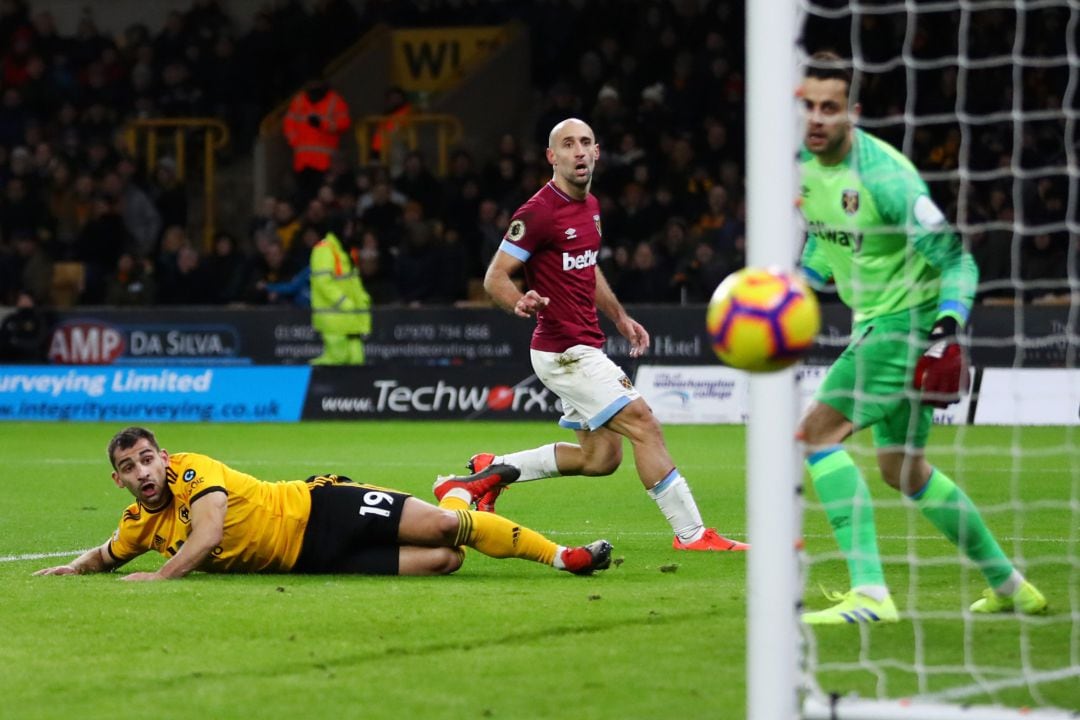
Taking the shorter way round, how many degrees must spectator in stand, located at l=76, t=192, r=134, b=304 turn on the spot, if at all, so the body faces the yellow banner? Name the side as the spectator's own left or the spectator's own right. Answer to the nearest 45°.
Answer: approximately 90° to the spectator's own left

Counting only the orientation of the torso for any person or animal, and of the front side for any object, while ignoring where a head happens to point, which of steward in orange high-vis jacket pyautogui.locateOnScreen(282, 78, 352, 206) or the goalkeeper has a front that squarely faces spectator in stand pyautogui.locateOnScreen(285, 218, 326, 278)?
the steward in orange high-vis jacket

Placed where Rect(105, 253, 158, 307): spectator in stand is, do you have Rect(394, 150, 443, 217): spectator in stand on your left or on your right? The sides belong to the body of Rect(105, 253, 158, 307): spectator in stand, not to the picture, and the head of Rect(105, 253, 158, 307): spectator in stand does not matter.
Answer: on your left

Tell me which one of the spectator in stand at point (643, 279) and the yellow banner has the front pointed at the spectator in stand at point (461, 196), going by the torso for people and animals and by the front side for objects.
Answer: the yellow banner

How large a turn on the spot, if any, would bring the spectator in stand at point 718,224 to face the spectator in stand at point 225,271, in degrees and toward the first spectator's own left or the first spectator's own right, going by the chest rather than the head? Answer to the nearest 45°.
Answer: approximately 90° to the first spectator's own right

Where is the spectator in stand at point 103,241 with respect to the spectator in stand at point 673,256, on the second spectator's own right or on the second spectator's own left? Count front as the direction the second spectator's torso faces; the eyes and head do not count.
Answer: on the second spectator's own right

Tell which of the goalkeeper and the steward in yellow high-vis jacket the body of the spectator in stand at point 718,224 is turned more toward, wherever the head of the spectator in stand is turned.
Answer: the goalkeeper

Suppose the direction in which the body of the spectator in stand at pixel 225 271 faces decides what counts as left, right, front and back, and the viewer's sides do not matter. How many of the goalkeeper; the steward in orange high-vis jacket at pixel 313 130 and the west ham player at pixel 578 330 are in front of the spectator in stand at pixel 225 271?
2
